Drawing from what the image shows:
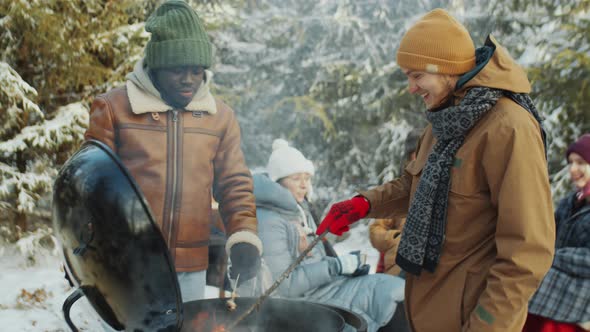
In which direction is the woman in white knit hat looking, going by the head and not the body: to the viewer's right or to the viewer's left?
to the viewer's right

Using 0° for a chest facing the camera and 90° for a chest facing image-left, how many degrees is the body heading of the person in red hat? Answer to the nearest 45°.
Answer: approximately 45°

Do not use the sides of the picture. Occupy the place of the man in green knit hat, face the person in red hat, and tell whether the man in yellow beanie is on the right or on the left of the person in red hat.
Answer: right

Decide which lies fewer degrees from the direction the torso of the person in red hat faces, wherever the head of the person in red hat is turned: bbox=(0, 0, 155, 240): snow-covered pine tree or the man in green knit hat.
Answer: the man in green knit hat

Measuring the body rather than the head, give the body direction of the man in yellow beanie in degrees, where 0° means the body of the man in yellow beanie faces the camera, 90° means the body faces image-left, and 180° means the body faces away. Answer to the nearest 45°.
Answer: approximately 45°

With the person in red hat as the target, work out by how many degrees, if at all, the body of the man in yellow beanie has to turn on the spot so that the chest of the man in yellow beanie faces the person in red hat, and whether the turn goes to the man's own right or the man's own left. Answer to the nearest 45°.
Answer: approximately 180°
